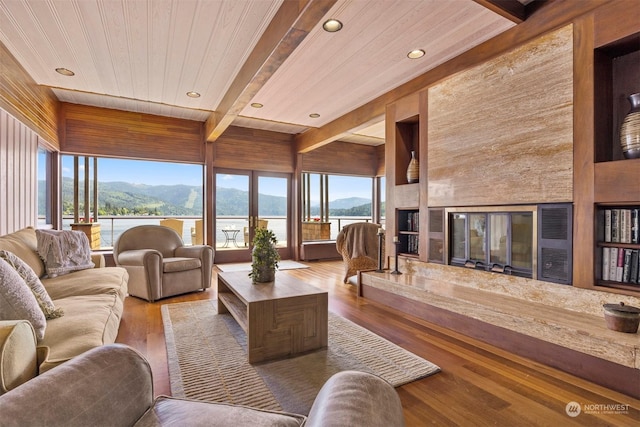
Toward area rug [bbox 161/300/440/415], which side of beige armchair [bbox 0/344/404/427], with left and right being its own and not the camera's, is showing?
front

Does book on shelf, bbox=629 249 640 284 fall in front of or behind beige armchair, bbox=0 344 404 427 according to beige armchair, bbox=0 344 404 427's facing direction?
in front

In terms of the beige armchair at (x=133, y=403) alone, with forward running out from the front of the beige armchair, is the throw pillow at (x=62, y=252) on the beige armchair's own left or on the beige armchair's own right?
on the beige armchair's own left

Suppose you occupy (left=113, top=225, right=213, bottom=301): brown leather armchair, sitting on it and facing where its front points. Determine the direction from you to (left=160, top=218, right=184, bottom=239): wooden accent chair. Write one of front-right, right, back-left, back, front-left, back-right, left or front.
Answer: back-left

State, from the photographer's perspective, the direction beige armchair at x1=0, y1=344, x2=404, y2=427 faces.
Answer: facing away from the viewer and to the right of the viewer

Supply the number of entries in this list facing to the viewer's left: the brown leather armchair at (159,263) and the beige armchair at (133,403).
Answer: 0

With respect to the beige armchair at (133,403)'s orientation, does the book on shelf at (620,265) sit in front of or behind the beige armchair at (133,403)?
in front

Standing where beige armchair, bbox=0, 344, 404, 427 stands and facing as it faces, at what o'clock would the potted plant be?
The potted plant is roughly at 11 o'clock from the beige armchair.

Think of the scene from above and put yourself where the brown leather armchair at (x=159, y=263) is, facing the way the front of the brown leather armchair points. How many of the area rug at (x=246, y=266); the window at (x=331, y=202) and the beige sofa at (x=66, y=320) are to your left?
2

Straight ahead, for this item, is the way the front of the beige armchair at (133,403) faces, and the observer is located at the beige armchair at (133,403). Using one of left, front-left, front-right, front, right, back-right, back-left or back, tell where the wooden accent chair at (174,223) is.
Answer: front-left

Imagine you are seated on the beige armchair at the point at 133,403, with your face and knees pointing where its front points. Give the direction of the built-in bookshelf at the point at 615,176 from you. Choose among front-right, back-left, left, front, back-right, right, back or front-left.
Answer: front-right

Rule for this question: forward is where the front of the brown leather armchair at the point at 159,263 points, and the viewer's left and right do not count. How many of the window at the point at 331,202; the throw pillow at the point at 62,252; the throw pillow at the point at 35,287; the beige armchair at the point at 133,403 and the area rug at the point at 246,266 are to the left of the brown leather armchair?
2

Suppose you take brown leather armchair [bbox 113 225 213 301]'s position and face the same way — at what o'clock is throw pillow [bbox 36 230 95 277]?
The throw pillow is roughly at 3 o'clock from the brown leather armchair.
